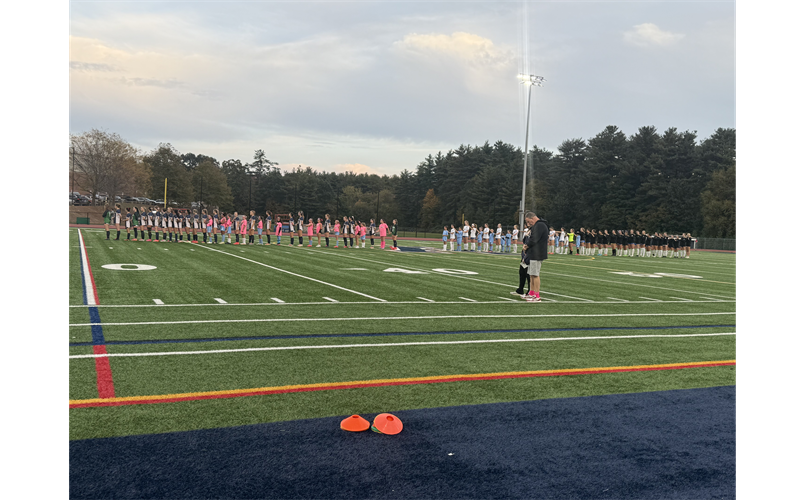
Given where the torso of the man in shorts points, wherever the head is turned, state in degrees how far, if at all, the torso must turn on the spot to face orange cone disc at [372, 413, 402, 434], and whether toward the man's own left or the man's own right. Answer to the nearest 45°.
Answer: approximately 90° to the man's own left

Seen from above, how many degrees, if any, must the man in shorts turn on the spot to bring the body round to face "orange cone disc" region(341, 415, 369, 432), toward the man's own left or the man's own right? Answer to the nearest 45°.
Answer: approximately 90° to the man's own left

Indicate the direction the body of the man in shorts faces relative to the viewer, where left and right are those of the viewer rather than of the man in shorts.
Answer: facing to the left of the viewer
